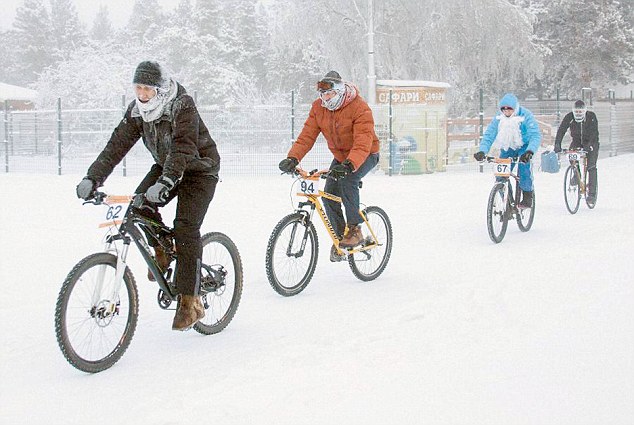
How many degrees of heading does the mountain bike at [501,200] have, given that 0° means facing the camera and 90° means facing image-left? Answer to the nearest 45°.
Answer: approximately 45°

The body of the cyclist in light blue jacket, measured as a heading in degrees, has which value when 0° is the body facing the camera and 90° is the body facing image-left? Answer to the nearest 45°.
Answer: approximately 45°

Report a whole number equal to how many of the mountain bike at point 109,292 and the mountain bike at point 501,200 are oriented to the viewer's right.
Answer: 0

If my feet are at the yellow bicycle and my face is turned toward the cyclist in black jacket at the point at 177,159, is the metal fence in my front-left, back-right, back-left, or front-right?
back-right

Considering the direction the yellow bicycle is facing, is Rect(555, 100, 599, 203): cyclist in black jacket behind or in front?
behind

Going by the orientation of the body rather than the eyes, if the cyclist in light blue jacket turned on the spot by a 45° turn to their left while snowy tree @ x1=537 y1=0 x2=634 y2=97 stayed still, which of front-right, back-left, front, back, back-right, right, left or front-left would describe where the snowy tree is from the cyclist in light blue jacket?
back

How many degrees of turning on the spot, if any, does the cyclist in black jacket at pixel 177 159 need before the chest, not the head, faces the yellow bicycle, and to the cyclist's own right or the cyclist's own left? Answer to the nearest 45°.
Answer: approximately 180°

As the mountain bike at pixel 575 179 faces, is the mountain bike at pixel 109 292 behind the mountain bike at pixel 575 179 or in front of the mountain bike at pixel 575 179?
in front

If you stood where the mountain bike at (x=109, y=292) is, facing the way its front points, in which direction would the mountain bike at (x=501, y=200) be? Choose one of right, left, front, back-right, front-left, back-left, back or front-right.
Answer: back

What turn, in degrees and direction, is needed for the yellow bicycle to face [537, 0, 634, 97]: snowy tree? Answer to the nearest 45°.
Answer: approximately 135° to its right

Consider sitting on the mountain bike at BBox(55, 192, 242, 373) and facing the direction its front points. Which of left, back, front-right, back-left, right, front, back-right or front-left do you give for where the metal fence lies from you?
back-right

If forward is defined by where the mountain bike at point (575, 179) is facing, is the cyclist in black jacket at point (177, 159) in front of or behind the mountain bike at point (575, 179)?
in front
